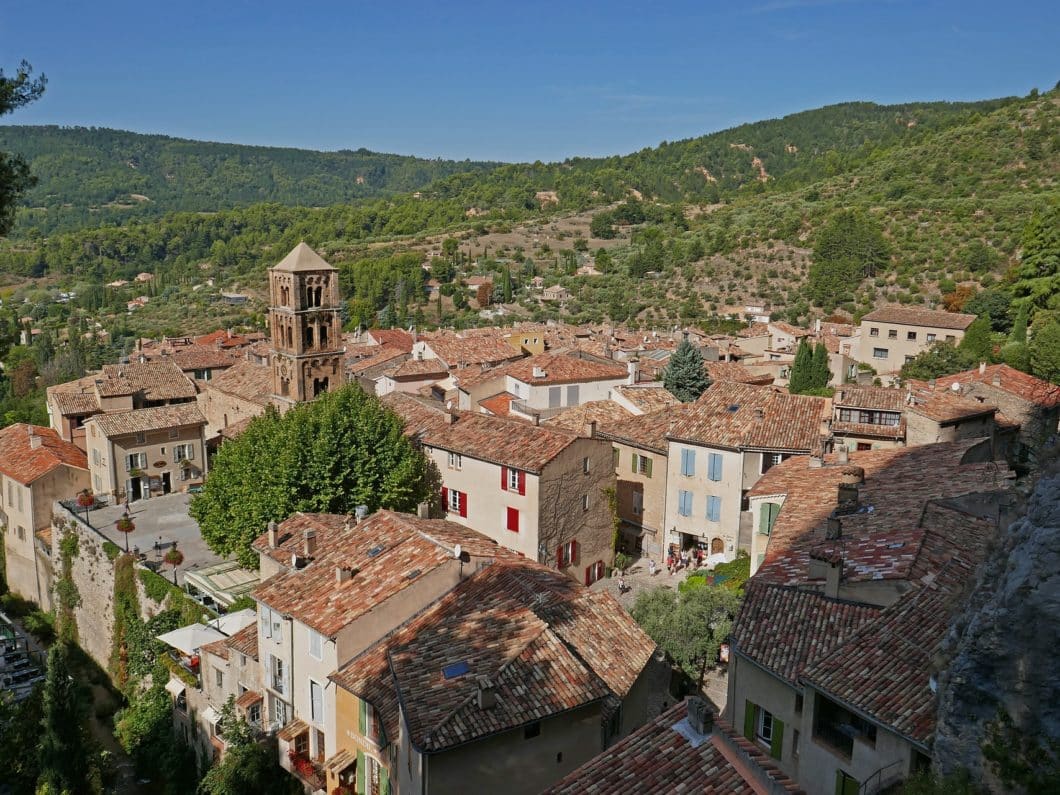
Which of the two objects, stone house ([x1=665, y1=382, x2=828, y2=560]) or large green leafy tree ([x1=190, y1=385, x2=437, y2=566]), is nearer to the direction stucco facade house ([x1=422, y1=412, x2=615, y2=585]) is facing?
the large green leafy tree

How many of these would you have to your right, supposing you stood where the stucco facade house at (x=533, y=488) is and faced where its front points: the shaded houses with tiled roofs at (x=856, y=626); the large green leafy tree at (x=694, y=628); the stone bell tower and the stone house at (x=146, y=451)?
2

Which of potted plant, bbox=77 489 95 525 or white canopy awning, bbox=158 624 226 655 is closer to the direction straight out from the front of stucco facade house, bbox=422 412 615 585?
the white canopy awning

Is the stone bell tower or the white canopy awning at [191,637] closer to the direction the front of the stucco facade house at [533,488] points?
the white canopy awning

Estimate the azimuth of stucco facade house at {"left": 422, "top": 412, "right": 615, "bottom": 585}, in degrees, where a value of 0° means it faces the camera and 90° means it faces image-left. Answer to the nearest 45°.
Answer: approximately 45°

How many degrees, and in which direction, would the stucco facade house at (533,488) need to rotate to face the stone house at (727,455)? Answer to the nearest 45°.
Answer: approximately 135° to its left

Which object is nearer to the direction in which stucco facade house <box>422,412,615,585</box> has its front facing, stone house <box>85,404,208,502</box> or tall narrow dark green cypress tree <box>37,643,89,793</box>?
the tall narrow dark green cypress tree

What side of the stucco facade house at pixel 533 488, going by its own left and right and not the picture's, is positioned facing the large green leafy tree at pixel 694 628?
left

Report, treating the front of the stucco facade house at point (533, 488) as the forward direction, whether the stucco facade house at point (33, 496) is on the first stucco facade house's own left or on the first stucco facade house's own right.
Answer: on the first stucco facade house's own right

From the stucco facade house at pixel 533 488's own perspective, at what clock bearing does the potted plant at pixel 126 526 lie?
The potted plant is roughly at 2 o'clock from the stucco facade house.

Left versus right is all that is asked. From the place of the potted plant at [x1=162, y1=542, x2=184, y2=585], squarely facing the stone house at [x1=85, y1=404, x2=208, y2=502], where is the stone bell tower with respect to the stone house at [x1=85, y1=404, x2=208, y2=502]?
right

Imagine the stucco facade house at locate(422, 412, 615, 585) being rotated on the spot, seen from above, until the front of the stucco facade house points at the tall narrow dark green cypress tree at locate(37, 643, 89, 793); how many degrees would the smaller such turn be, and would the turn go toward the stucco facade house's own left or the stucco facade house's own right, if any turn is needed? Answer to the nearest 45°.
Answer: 0° — it already faces it

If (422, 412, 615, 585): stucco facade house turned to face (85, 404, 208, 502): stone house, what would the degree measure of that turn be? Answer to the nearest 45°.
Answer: approximately 90° to its right

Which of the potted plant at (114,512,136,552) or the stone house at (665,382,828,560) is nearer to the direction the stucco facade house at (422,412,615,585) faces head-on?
the potted plant

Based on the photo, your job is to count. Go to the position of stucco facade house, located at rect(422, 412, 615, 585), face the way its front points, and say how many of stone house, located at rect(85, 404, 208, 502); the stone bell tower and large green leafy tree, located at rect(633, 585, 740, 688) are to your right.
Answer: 2

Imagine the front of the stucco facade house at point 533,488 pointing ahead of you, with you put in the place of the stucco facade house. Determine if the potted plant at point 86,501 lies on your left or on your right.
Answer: on your right

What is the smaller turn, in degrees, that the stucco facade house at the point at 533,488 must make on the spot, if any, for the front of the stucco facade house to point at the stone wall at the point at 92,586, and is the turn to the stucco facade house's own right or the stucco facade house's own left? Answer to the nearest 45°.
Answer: approximately 45° to the stucco facade house's own right
